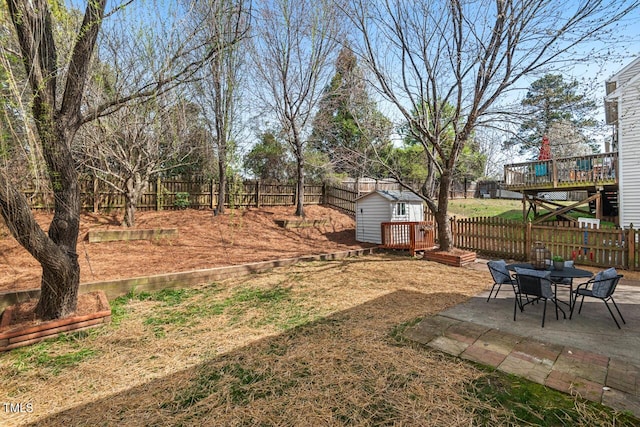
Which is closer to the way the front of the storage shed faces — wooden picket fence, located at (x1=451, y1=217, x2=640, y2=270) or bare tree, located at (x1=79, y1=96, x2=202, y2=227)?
the wooden picket fence

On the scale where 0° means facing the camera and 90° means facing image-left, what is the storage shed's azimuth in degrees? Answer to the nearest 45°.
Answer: approximately 315°

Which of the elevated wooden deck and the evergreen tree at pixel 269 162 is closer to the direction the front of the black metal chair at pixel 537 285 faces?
the elevated wooden deck

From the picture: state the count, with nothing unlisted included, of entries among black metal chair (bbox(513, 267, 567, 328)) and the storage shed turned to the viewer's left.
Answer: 0

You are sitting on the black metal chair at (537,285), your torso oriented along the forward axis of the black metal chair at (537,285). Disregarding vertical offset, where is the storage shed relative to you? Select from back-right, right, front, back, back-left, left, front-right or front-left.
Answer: left

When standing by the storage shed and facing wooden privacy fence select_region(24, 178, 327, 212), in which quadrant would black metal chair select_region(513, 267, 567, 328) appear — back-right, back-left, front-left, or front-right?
back-left

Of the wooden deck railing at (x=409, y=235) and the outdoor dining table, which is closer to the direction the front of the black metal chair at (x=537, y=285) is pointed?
the outdoor dining table

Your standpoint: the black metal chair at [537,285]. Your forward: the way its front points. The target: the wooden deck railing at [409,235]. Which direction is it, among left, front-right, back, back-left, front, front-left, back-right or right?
left

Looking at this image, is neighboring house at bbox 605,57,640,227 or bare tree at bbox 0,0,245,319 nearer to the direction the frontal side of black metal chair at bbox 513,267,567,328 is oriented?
the neighboring house

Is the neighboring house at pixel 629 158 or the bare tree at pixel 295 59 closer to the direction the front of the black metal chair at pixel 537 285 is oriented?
the neighboring house

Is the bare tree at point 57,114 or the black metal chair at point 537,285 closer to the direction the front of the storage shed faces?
the black metal chair

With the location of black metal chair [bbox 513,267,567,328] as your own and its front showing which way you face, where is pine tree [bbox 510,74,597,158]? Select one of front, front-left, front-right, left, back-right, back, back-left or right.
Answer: front-left

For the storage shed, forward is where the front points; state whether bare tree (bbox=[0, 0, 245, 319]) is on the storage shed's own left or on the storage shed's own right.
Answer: on the storage shed's own right

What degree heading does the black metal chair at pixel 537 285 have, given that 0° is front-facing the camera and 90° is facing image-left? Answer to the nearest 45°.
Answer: approximately 225°

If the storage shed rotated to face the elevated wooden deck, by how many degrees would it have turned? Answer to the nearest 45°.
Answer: approximately 45° to its left

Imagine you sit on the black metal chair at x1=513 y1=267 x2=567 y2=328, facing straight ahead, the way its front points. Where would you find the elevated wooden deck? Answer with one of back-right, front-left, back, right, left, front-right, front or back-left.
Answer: front-left
